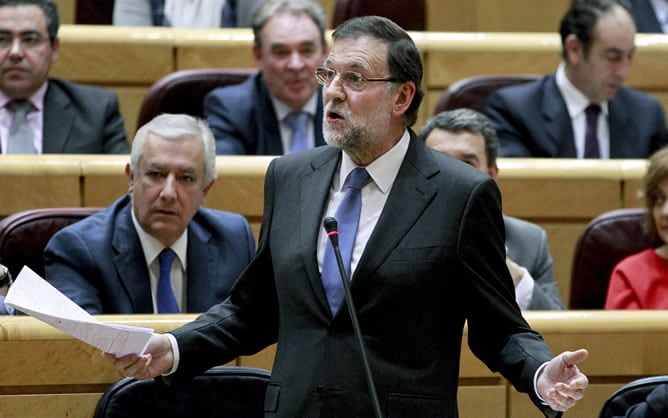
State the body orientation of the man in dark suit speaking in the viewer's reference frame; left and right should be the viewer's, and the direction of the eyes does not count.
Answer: facing the viewer and to the left of the viewer

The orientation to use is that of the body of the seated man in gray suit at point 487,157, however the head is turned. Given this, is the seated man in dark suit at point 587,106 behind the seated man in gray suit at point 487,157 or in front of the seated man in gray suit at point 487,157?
behind

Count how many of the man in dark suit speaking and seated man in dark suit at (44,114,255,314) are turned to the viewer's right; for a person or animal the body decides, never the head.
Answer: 0

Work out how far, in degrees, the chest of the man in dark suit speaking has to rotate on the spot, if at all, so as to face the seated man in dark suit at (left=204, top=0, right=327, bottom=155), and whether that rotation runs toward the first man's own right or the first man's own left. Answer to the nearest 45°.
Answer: approximately 135° to the first man's own right

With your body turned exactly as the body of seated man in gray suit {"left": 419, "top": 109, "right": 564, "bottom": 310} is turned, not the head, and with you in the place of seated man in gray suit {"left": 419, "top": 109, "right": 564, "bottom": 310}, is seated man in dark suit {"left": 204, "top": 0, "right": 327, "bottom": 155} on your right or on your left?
on your right

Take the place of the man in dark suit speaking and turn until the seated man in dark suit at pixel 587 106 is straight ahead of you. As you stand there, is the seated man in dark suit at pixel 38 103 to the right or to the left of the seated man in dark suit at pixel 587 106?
left

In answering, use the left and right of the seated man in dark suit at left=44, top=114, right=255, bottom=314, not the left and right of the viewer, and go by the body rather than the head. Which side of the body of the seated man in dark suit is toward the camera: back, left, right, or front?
front
